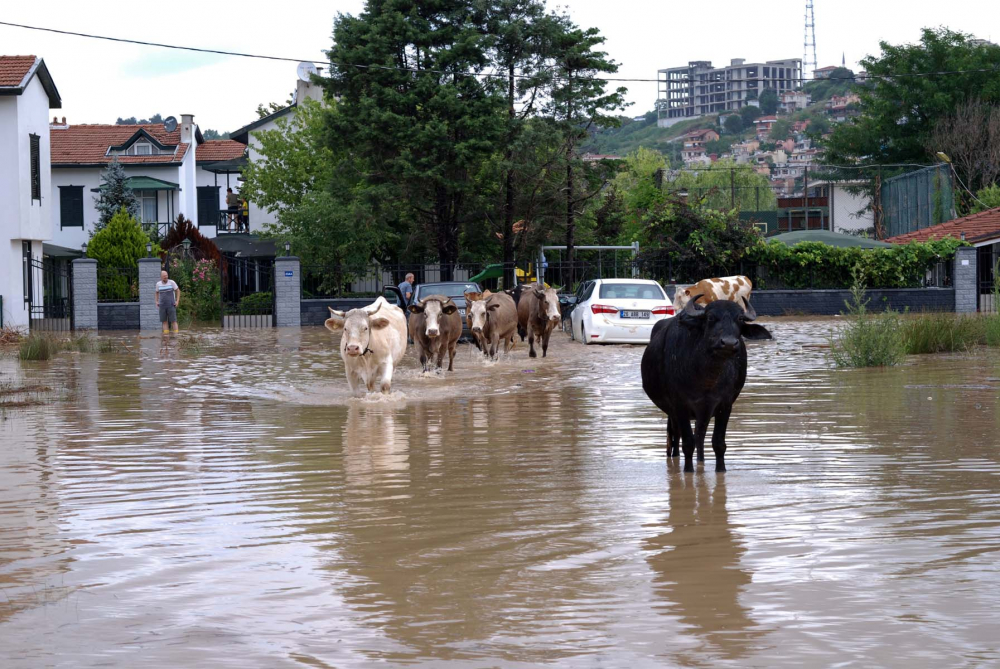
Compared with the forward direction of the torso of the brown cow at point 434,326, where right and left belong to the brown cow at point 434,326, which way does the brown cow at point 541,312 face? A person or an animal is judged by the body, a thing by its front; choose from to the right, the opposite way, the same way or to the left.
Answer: the same way

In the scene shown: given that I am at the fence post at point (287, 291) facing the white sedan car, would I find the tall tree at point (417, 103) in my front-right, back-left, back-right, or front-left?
front-left

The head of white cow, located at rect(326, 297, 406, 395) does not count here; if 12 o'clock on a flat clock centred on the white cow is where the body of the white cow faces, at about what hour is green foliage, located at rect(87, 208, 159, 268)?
The green foliage is roughly at 4 o'clock from the white cow.

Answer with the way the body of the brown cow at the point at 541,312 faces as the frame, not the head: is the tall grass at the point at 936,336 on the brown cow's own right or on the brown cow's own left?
on the brown cow's own left

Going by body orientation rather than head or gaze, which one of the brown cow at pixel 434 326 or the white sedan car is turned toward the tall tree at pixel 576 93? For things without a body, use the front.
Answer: the white sedan car

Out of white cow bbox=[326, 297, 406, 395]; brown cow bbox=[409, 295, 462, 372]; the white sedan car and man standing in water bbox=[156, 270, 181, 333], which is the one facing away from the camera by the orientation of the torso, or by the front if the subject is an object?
the white sedan car

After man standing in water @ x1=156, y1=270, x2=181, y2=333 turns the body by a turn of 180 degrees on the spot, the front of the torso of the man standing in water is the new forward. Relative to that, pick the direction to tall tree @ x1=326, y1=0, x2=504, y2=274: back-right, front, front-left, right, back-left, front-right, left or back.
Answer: front-right

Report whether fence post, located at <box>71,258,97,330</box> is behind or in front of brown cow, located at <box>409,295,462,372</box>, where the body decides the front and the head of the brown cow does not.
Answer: behind

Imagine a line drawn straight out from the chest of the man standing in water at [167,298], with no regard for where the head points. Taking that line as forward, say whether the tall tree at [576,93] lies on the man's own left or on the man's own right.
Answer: on the man's own left

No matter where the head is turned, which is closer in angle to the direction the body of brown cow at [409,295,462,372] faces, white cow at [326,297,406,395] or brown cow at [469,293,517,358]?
the white cow

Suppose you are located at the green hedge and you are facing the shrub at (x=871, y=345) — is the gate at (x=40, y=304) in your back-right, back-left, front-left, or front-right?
front-right

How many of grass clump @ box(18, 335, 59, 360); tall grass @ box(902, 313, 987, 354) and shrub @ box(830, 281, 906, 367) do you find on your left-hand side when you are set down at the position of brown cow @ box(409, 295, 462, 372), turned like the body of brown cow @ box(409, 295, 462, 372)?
2

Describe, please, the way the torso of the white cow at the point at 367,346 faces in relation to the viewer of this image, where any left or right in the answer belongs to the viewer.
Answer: facing the viewer and to the left of the viewer

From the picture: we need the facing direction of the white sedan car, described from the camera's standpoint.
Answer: facing away from the viewer

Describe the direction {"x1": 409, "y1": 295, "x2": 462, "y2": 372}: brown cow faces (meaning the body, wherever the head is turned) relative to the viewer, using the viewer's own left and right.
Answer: facing the viewer

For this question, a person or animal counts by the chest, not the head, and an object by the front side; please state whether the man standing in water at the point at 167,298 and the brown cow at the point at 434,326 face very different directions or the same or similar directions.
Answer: same or similar directions

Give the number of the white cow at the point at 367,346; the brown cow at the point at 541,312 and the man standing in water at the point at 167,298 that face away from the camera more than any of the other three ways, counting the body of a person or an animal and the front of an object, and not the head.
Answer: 0

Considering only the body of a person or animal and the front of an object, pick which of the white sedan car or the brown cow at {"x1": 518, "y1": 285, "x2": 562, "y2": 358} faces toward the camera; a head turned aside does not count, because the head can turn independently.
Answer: the brown cow
